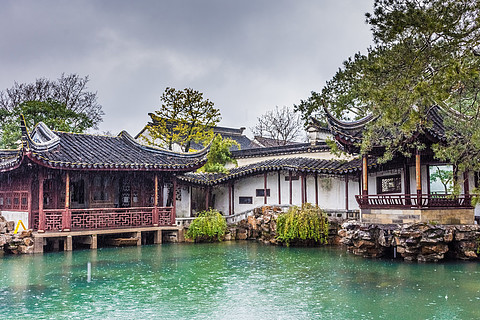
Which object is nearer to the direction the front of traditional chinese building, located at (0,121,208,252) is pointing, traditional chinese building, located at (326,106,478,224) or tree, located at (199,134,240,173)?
the traditional chinese building

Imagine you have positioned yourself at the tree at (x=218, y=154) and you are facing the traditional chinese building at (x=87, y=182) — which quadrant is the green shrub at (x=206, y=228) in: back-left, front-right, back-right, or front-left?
front-left

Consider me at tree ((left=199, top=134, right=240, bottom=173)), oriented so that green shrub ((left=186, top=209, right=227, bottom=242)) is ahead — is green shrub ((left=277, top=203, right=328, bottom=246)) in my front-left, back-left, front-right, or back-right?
front-left

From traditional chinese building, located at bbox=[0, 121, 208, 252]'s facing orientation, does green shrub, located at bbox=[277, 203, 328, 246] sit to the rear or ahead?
ahead

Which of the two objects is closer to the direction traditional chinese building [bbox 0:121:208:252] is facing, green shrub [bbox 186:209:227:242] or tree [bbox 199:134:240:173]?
the green shrub

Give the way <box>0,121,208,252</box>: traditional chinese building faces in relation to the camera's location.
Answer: facing the viewer and to the right of the viewer

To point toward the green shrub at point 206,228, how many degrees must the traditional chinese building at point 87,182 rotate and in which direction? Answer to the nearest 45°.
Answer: approximately 45° to its left

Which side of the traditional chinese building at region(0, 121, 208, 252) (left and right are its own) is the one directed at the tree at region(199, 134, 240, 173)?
left

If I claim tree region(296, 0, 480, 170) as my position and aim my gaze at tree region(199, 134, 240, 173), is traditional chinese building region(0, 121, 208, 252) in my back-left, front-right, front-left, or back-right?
front-left
